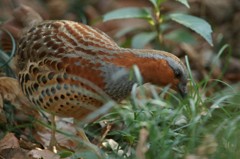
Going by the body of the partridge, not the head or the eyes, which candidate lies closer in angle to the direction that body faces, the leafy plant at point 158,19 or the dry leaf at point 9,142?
the leafy plant

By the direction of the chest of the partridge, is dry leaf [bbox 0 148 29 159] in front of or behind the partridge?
behind

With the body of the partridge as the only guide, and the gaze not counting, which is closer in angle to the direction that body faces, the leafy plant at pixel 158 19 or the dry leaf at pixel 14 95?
the leafy plant

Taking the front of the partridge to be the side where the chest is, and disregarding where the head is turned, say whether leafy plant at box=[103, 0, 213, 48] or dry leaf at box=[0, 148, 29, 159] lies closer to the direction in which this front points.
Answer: the leafy plant

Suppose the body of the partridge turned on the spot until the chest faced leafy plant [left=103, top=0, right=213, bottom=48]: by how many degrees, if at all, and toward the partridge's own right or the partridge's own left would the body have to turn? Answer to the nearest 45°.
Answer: approximately 45° to the partridge's own left

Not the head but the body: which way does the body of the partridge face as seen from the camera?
to the viewer's right

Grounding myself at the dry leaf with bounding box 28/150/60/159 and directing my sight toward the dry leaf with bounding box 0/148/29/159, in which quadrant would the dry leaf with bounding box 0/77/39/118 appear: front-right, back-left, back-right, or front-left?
front-right

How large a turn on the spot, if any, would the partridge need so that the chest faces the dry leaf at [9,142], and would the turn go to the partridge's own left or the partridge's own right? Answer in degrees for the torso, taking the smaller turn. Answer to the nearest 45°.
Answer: approximately 180°
